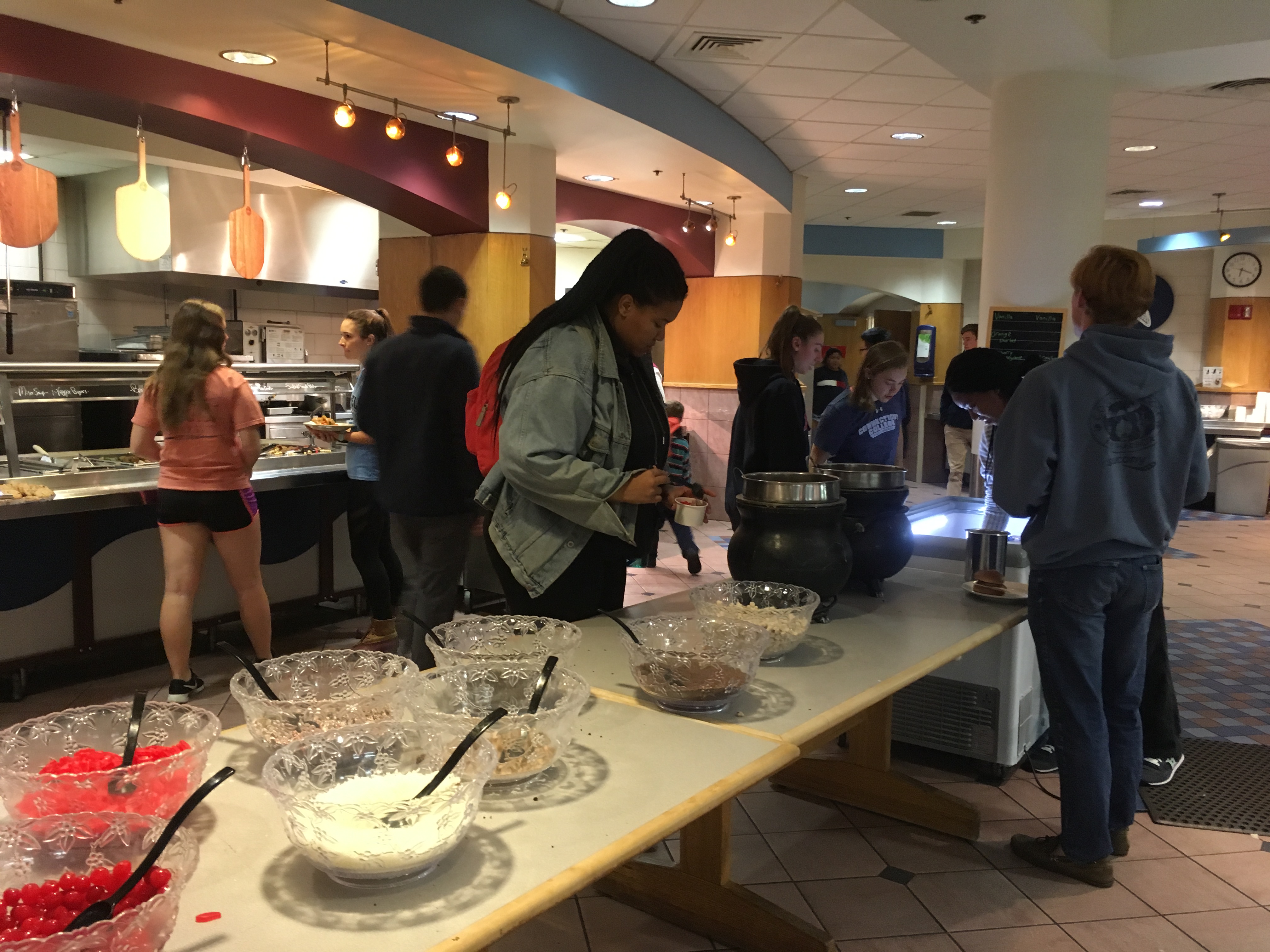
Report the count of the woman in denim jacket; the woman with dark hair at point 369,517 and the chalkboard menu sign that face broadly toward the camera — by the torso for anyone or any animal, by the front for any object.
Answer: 1

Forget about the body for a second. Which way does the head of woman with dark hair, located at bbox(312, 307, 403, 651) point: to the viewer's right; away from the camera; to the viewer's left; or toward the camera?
to the viewer's left

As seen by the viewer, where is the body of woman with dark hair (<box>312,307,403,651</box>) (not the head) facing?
to the viewer's left

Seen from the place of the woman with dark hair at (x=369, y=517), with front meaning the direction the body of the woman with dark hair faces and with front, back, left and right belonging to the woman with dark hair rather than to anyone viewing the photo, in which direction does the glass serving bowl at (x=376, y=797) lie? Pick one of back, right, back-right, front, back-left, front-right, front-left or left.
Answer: left

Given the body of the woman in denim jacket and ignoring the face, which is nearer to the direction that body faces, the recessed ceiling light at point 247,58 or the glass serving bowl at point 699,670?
the glass serving bowl

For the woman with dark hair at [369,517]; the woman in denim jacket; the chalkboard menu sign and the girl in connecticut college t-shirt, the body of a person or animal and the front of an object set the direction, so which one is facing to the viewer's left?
the woman with dark hair

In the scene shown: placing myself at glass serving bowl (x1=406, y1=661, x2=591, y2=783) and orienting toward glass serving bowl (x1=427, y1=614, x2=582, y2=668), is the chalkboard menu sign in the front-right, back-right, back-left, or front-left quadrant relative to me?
front-right

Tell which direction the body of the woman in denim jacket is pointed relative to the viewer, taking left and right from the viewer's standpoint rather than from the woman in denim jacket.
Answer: facing to the right of the viewer

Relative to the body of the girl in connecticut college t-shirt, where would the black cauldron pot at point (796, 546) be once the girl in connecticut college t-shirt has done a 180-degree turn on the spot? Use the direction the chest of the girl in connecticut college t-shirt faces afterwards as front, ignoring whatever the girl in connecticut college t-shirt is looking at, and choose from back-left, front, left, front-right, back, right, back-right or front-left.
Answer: back-left

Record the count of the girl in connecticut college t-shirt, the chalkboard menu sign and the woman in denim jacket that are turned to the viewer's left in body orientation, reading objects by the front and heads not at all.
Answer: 0

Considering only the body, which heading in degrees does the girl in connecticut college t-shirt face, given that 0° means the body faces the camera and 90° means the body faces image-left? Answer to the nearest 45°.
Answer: approximately 315°

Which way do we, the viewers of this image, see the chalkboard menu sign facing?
facing the viewer

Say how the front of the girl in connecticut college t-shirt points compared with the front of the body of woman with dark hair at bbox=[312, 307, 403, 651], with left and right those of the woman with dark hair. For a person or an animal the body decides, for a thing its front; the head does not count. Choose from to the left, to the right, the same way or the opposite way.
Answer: to the left

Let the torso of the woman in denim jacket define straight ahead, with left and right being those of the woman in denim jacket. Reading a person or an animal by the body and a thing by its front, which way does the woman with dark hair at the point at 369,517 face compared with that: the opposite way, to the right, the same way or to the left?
the opposite way

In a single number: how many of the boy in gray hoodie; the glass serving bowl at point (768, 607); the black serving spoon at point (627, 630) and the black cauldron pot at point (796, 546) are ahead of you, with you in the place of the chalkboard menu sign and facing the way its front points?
4

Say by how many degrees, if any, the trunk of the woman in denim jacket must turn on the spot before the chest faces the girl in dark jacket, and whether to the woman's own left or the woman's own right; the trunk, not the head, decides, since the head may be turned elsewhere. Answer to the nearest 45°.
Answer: approximately 45° to the woman's own left

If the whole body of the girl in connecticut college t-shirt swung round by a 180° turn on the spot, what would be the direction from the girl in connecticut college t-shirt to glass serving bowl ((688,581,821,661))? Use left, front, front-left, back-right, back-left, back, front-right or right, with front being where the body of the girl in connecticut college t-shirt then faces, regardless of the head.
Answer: back-left
